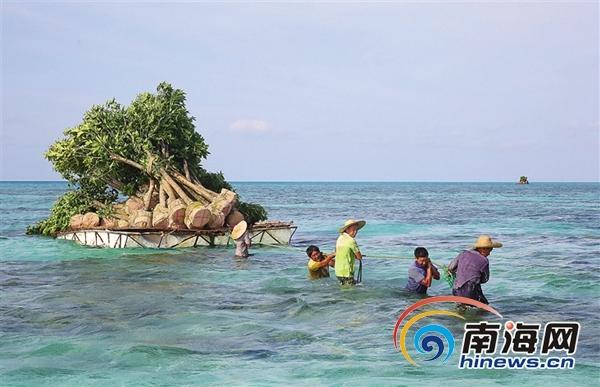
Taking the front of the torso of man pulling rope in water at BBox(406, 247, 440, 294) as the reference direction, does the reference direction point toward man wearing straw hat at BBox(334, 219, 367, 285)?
no

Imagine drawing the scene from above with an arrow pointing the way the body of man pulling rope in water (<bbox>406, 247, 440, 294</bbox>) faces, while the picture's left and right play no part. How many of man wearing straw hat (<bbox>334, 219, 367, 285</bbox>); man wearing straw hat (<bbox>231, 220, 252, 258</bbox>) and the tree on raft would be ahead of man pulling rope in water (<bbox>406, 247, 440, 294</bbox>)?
0

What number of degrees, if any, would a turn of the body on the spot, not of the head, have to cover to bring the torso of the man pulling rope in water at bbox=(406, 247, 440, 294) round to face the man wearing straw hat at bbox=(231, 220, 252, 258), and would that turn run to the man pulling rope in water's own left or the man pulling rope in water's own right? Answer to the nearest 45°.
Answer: approximately 180°

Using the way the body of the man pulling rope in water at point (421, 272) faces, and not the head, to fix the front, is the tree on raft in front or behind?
behind

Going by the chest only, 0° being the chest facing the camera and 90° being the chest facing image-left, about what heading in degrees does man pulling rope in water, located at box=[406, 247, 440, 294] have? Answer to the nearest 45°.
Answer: approximately 315°
